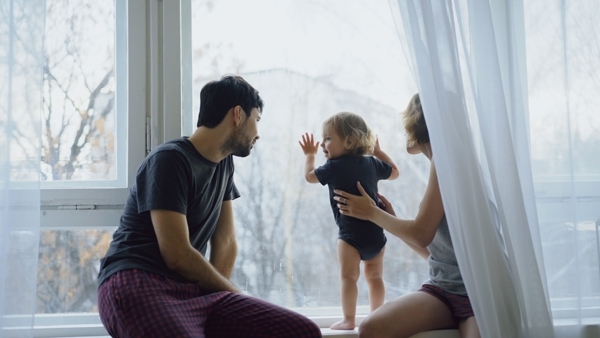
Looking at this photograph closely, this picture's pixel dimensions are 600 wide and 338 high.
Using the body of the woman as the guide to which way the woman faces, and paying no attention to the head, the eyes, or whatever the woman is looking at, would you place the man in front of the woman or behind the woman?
in front

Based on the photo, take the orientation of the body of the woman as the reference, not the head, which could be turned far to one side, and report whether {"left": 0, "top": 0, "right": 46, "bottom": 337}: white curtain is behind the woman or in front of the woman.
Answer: in front

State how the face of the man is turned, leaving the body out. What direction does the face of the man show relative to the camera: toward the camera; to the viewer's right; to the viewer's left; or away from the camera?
to the viewer's right

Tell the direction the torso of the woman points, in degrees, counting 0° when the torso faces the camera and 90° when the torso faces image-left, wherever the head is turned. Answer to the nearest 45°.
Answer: approximately 90°
